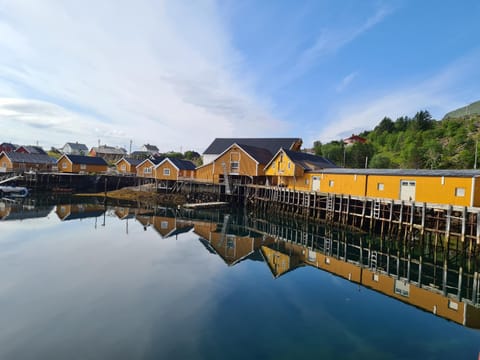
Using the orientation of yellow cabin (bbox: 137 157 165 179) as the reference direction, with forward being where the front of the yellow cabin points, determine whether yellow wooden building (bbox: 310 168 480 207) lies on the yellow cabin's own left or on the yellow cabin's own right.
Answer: on the yellow cabin's own left

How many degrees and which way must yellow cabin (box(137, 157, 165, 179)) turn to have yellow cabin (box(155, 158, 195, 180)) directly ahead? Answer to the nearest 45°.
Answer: approximately 90° to its left

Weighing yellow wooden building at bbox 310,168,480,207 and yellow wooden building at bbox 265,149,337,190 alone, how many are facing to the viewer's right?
0

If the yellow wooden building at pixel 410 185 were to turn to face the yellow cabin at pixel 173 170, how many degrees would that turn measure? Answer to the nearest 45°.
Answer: approximately 45° to its right

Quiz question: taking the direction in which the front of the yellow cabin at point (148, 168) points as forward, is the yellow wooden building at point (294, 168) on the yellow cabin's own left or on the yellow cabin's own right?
on the yellow cabin's own left

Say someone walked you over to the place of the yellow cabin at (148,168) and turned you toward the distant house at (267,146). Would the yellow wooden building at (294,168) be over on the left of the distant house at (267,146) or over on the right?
right

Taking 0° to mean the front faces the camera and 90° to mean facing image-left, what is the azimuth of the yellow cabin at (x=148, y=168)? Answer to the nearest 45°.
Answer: approximately 45°

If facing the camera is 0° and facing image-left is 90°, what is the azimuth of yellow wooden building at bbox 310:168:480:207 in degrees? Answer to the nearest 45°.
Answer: approximately 45°

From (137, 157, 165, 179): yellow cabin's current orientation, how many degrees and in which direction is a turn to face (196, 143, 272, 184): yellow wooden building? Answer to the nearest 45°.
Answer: approximately 90° to its left

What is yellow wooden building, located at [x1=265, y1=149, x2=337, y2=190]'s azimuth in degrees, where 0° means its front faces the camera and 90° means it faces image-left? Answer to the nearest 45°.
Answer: approximately 45°

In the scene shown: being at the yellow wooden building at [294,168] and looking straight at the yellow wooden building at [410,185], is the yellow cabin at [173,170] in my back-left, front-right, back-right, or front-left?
back-right
